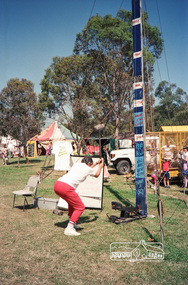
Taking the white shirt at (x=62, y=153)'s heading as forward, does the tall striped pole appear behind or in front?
in front

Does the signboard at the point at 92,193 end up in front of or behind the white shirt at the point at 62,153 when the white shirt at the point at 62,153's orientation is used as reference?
in front

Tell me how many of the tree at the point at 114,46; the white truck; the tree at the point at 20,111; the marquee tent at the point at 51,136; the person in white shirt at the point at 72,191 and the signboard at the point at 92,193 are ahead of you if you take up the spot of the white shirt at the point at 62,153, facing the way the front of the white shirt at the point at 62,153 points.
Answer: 2

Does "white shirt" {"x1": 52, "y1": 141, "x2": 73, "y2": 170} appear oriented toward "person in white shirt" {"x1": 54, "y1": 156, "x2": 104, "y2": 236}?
yes

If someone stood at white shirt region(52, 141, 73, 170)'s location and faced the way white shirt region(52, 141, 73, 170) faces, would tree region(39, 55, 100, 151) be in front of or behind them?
behind

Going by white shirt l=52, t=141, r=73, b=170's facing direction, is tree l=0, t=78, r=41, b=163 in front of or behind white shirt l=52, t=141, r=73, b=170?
behind

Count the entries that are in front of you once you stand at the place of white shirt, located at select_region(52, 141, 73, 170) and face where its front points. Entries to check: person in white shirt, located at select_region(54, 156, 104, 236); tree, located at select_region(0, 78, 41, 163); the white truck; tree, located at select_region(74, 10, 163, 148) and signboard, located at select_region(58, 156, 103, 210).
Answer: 2

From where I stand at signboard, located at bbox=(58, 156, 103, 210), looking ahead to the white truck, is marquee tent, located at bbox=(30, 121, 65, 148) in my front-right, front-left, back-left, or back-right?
front-left

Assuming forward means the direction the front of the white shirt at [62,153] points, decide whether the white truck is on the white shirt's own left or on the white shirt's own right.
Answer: on the white shirt's own left

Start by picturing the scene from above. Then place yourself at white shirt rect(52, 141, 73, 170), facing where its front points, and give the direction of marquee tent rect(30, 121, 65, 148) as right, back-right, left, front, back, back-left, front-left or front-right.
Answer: back

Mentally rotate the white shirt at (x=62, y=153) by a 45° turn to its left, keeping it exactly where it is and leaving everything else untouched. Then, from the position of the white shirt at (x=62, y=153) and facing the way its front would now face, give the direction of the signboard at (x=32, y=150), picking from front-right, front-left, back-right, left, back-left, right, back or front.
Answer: back-left
